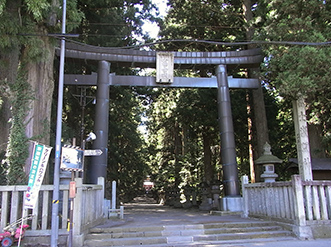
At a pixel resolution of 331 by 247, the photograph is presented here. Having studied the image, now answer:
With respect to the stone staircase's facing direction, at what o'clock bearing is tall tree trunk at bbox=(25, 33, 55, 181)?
The tall tree trunk is roughly at 3 o'clock from the stone staircase.

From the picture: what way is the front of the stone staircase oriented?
toward the camera

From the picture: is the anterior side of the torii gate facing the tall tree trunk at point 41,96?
no

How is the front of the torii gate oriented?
toward the camera

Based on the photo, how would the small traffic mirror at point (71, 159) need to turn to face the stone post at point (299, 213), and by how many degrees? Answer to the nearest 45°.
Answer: approximately 90° to its left

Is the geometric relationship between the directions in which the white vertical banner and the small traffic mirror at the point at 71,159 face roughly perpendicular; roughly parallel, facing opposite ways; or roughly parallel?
roughly parallel

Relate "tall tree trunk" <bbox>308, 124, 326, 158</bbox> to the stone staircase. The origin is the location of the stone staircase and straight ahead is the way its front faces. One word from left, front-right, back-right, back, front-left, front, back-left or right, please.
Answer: back-left

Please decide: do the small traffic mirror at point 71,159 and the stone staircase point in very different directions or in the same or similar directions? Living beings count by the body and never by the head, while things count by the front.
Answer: same or similar directions

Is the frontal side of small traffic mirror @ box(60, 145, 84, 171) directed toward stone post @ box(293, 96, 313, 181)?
no

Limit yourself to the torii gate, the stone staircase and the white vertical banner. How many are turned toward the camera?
3

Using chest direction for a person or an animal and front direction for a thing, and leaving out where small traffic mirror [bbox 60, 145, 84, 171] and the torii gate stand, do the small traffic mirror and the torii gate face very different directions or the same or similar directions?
same or similar directions

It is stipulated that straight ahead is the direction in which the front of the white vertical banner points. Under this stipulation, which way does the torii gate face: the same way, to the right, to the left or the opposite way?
the same way

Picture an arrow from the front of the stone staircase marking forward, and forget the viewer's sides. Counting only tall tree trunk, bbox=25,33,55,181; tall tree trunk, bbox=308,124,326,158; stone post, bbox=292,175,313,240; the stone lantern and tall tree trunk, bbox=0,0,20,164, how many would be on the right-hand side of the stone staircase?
2

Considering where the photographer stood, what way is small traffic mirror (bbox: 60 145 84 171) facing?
facing the viewer
